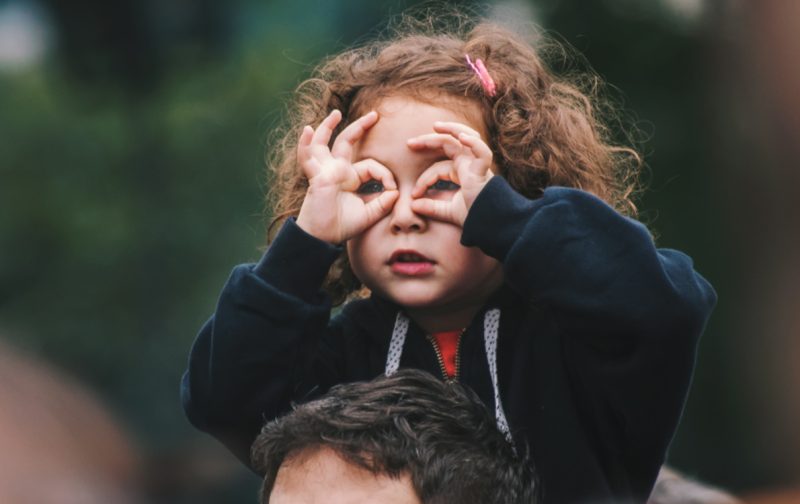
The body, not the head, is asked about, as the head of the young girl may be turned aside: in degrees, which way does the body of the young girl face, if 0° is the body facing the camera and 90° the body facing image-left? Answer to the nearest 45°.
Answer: approximately 0°
